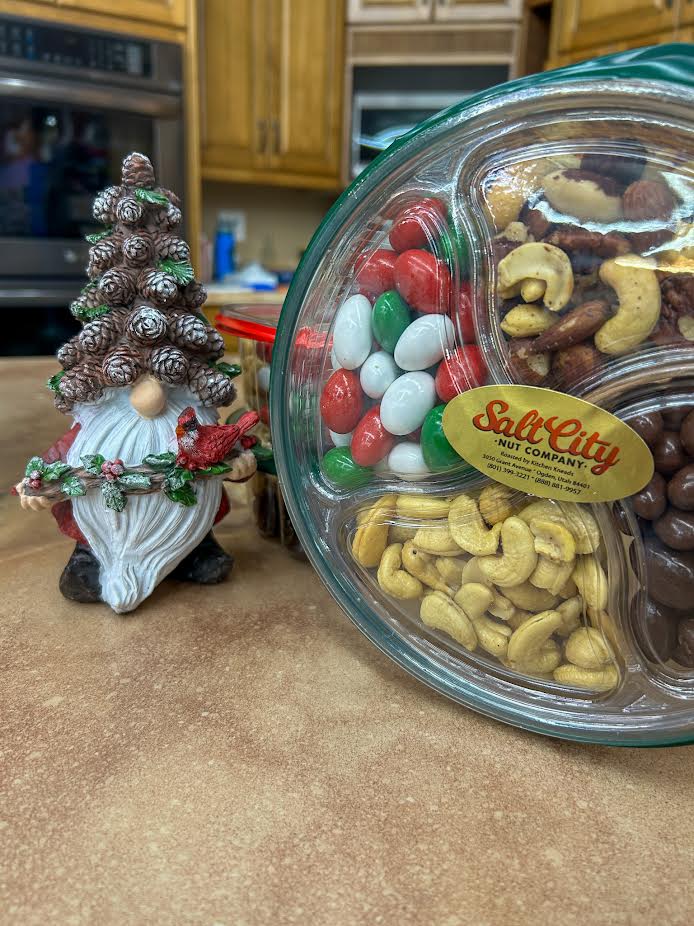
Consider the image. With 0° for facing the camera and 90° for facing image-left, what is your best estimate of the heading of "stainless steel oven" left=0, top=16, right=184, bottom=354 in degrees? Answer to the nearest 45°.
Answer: approximately 315°

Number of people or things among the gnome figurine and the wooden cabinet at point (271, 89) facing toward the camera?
2

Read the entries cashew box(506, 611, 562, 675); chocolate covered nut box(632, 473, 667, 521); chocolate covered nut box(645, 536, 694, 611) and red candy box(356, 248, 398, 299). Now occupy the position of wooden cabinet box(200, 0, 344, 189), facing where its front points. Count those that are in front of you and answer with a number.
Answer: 4

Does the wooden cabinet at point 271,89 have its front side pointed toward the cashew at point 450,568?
yes

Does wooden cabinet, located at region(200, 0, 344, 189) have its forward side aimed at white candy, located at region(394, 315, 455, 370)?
yes

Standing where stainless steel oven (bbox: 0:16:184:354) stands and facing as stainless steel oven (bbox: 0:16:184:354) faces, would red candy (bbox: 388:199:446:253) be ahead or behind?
ahead

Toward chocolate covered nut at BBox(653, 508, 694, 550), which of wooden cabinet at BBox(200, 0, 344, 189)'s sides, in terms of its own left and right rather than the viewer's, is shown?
front

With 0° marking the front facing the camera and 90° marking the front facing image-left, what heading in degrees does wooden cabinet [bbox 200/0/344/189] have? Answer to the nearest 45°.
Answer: approximately 0°
